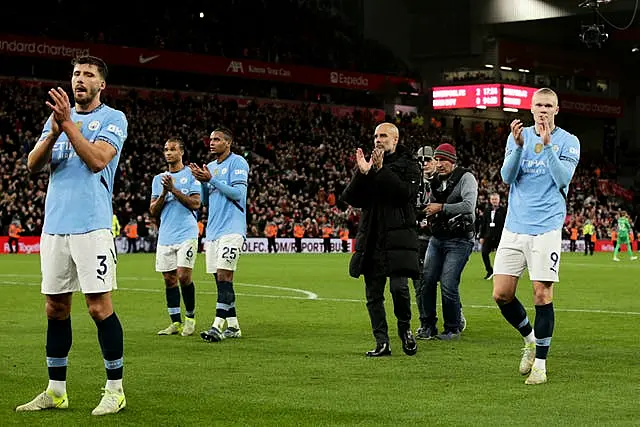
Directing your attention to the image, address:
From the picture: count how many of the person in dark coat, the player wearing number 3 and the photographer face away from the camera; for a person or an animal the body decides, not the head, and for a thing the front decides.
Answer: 0

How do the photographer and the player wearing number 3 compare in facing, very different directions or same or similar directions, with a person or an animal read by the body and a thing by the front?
same or similar directions

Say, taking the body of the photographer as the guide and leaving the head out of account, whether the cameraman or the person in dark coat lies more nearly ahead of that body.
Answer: the person in dark coat

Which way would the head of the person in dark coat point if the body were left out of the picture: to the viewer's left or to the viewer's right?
to the viewer's left

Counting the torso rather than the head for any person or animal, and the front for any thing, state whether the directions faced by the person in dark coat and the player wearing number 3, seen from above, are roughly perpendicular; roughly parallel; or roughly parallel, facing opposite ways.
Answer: roughly parallel

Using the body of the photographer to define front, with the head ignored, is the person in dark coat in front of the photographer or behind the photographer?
in front

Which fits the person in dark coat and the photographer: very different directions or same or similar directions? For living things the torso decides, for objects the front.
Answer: same or similar directions

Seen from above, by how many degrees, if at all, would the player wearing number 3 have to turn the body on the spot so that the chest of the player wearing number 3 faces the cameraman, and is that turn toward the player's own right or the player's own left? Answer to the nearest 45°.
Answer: approximately 180°

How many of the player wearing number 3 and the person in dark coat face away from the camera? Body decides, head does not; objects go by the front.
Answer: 0

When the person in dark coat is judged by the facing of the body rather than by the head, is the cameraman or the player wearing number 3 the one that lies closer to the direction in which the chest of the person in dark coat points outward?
the player wearing number 3

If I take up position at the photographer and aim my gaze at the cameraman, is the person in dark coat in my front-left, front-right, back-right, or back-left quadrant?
back-left

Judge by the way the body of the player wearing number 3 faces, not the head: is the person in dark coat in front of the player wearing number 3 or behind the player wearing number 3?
behind

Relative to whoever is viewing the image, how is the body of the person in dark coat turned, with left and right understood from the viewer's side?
facing the viewer and to the left of the viewer
